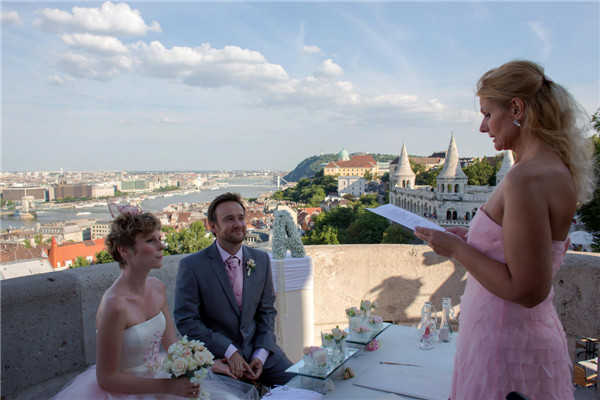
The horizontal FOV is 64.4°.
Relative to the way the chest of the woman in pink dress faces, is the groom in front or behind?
in front

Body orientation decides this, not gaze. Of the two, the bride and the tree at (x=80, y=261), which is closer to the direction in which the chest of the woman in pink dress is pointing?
the bride

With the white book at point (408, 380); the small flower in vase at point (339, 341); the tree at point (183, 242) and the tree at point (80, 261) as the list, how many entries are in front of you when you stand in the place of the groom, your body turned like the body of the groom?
2

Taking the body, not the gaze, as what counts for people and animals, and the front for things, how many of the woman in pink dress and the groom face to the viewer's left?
1

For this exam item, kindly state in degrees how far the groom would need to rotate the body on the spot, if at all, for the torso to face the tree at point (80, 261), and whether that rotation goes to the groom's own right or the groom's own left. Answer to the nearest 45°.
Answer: approximately 135° to the groom's own left

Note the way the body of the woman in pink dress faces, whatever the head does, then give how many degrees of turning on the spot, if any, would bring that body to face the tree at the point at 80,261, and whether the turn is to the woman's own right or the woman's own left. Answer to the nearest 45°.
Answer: approximately 45° to the woman's own right

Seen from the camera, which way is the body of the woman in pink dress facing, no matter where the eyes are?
to the viewer's left

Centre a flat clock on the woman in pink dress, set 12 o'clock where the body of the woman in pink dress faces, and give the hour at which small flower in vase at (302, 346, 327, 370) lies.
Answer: The small flower in vase is roughly at 1 o'clock from the woman in pink dress.

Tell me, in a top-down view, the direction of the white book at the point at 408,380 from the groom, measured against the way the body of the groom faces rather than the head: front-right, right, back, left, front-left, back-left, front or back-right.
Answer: front

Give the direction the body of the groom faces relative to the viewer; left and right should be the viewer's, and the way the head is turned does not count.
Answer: facing the viewer and to the right of the viewer

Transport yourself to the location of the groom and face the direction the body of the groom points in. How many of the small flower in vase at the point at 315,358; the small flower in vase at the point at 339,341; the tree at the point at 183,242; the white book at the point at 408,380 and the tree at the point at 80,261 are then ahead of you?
3

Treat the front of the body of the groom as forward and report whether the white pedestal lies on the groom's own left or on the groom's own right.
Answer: on the groom's own left

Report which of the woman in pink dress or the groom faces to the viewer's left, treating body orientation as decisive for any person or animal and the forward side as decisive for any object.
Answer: the woman in pink dress

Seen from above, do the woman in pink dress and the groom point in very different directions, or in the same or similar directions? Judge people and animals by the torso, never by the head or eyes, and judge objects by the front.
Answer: very different directions

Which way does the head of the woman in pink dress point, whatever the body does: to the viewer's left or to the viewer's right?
to the viewer's left
